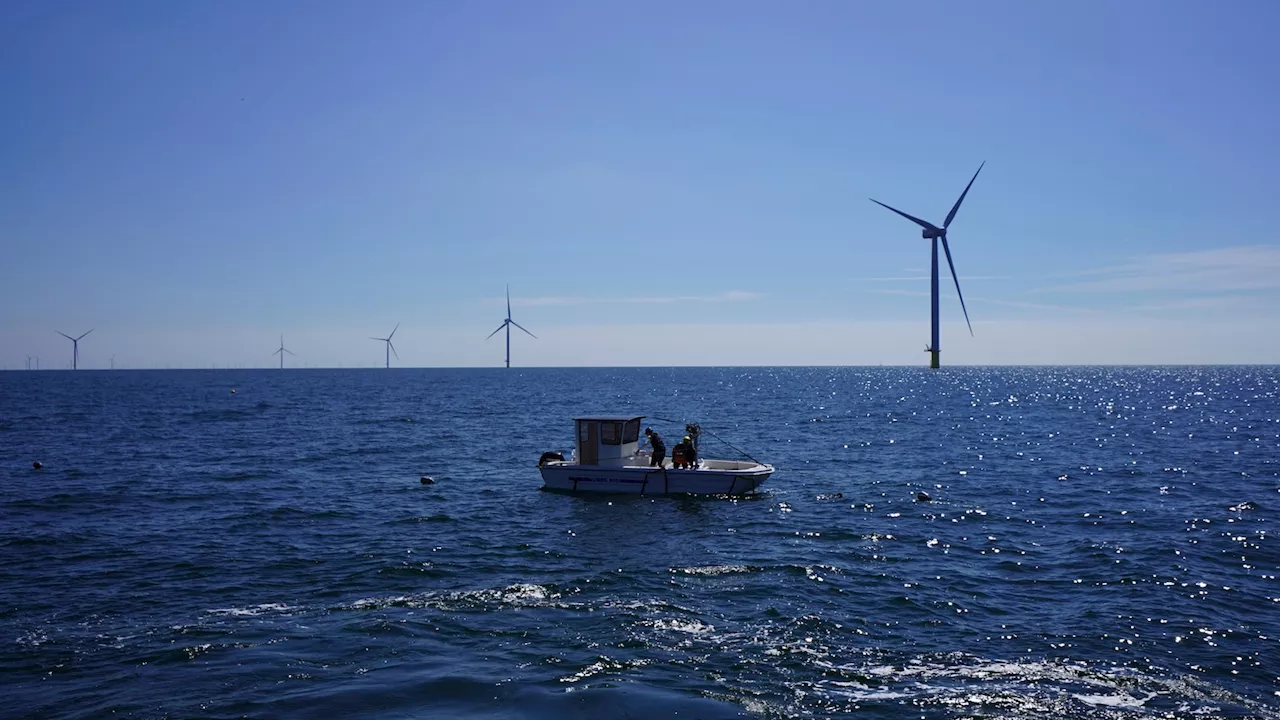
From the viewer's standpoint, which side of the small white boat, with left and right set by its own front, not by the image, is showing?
right
